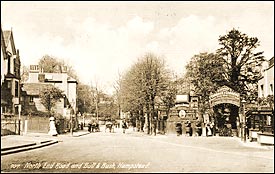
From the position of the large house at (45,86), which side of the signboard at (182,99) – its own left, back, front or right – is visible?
right

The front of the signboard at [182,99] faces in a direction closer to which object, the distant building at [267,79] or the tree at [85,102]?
the distant building

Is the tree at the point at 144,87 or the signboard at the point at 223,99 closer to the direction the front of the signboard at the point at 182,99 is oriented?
the signboard

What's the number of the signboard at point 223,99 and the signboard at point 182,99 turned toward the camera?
2

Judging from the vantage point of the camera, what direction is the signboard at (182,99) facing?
facing the viewer

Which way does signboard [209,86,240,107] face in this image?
toward the camera

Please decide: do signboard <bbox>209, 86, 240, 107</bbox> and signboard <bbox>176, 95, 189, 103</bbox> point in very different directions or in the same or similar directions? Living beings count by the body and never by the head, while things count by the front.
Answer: same or similar directions

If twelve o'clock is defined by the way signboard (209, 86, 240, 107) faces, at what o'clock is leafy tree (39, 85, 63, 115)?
The leafy tree is roughly at 4 o'clock from the signboard.
